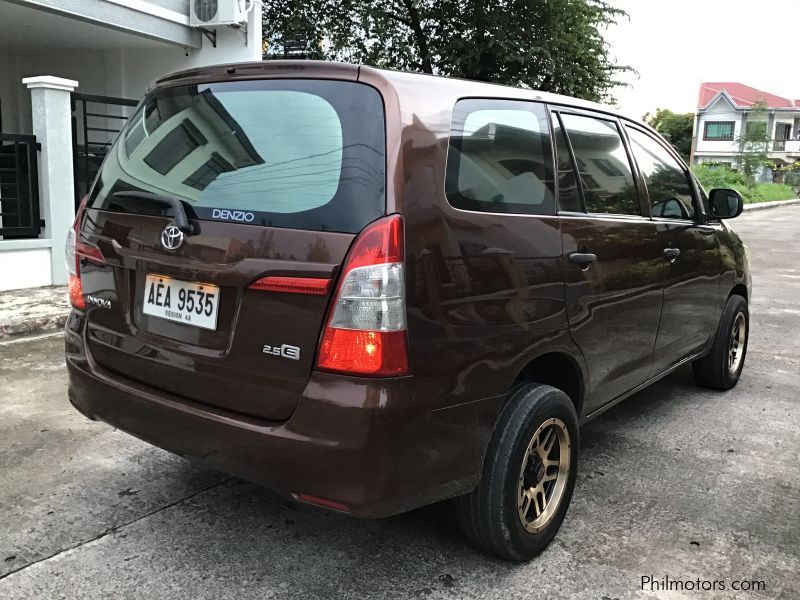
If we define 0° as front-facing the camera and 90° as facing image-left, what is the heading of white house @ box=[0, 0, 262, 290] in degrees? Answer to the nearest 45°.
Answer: approximately 315°

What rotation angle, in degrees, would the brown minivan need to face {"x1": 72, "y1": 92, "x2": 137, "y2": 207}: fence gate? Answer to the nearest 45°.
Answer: approximately 90° to its left

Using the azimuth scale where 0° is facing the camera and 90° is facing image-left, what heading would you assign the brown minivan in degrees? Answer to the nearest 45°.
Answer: approximately 225°

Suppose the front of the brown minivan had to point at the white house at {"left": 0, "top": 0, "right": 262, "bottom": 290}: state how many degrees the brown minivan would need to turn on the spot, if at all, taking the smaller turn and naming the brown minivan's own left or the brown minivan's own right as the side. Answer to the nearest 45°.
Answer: approximately 90° to the brown minivan's own left

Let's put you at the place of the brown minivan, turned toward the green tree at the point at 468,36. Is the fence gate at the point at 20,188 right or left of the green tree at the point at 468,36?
left

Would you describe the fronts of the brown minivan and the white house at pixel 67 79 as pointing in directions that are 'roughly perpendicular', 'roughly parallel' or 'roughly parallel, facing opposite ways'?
roughly perpendicular

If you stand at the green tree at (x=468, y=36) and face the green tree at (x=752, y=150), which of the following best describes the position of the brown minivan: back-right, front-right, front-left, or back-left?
back-right

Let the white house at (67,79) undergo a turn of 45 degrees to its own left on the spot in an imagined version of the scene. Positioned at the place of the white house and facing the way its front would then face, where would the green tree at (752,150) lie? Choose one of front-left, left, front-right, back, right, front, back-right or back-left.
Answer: front-left

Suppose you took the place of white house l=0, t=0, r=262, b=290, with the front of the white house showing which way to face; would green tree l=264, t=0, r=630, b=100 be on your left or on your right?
on your left

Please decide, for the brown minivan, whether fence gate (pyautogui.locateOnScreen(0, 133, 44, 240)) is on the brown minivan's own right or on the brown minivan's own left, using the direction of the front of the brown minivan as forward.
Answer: on the brown minivan's own left
